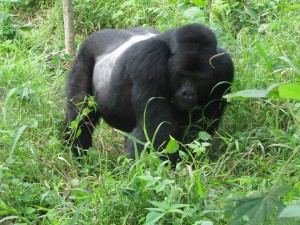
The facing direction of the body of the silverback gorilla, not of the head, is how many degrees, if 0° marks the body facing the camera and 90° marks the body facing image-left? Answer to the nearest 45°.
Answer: approximately 315°

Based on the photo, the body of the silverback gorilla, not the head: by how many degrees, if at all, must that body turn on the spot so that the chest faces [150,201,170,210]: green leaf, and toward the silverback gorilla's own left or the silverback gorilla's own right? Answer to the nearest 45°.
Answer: approximately 45° to the silverback gorilla's own right

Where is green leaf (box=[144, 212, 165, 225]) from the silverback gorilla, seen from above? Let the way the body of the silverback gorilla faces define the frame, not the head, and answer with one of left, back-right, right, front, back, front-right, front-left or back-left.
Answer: front-right
